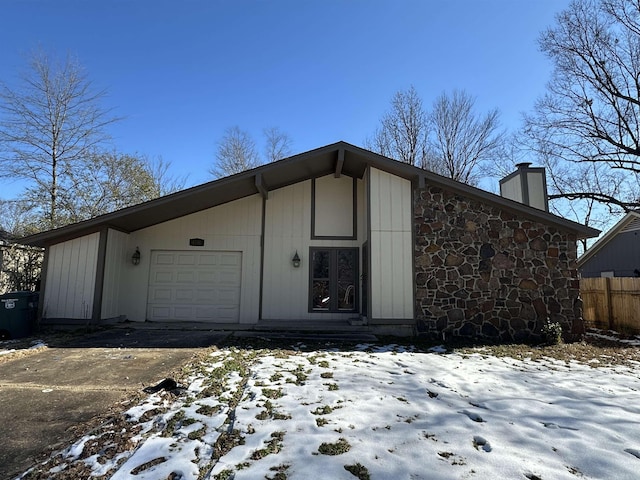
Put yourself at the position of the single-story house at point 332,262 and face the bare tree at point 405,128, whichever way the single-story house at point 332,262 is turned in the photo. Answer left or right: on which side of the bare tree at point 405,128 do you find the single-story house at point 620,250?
right

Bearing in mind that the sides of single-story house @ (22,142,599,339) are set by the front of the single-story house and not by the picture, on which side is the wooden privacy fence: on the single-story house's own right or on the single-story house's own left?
on the single-story house's own left

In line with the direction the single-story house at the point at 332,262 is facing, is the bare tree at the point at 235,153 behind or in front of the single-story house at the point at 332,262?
behind

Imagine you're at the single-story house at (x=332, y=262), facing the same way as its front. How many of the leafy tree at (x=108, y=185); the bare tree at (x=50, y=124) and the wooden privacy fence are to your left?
1

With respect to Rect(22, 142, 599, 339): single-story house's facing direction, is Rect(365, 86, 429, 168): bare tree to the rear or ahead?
to the rear

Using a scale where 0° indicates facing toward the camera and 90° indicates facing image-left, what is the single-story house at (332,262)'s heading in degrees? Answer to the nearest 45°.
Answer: approximately 0°

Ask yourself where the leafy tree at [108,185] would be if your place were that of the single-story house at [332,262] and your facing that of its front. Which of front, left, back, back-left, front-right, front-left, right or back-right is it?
back-right

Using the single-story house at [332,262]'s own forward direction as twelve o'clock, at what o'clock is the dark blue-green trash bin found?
The dark blue-green trash bin is roughly at 3 o'clock from the single-story house.

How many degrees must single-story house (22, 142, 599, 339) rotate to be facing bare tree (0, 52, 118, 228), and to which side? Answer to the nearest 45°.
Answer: approximately 135° to its right

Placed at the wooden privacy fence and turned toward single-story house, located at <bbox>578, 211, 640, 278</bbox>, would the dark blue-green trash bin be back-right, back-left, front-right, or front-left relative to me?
back-left

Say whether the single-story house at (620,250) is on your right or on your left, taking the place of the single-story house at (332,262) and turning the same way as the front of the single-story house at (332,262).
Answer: on your left
